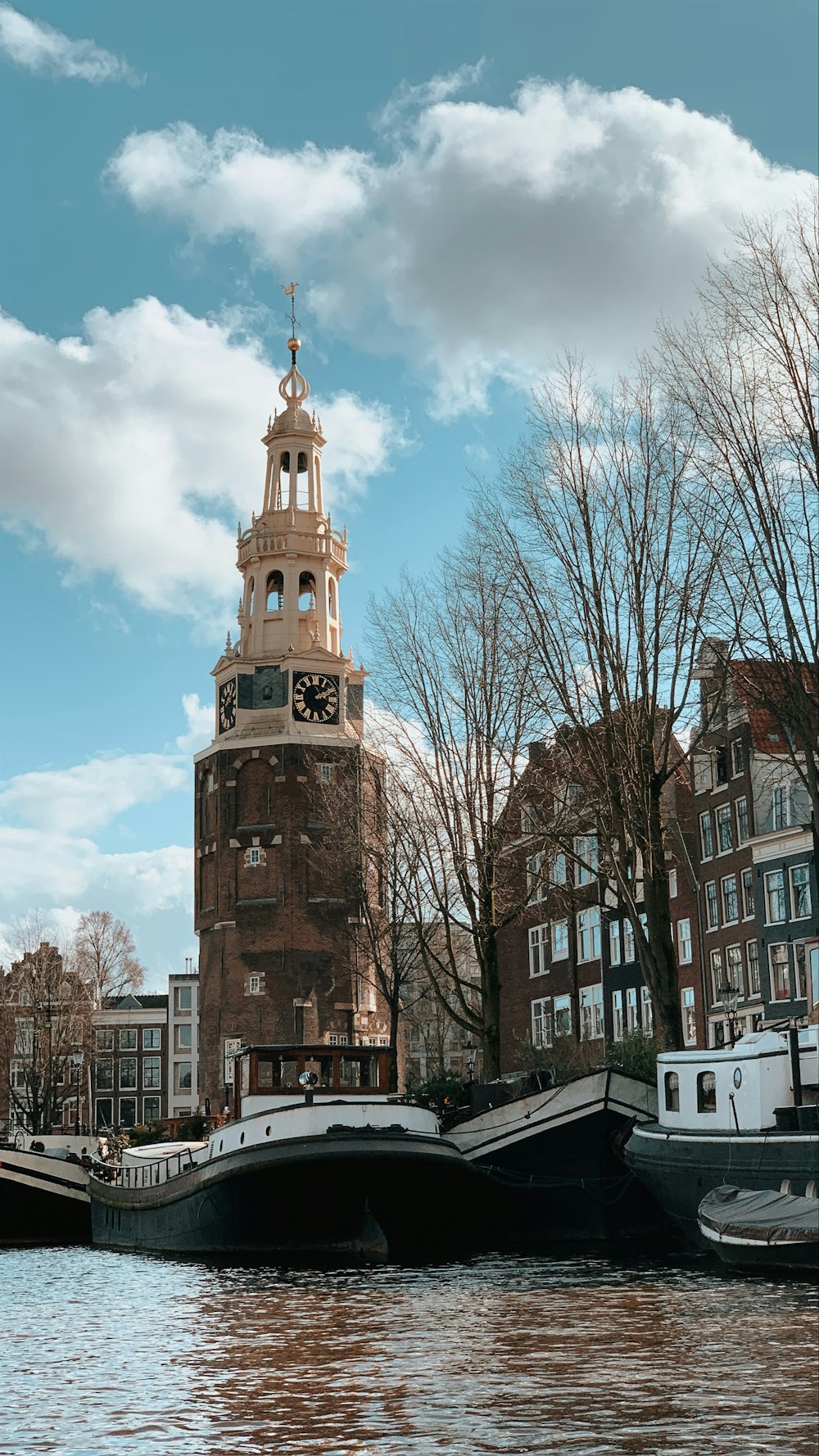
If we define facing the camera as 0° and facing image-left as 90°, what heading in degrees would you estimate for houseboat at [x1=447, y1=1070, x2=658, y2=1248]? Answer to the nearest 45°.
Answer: approximately 315°
